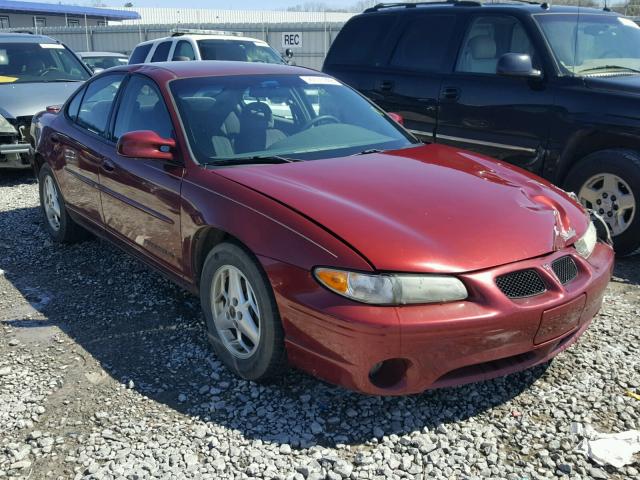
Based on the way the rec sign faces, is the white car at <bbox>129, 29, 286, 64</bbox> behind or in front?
in front

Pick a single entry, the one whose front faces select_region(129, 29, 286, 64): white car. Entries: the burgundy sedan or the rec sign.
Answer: the rec sign

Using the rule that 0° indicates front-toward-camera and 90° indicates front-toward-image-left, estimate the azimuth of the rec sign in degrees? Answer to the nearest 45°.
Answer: approximately 0°

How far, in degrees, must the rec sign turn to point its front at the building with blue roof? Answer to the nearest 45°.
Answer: approximately 135° to its right

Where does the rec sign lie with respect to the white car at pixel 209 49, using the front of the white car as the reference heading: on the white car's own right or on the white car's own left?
on the white car's own left

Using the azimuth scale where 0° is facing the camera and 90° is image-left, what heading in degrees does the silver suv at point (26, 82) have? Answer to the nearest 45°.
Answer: approximately 315°

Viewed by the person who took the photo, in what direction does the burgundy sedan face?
facing the viewer and to the right of the viewer

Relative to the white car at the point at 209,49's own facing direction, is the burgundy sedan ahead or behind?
ahead

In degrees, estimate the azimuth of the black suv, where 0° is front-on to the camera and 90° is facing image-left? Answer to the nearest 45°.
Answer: approximately 315°

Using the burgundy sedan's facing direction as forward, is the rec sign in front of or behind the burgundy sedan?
behind
